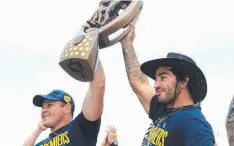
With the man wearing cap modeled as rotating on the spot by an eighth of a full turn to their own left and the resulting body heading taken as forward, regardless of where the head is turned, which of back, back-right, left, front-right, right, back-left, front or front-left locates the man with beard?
front-left

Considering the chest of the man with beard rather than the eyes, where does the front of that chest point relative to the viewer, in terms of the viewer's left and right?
facing the viewer and to the left of the viewer

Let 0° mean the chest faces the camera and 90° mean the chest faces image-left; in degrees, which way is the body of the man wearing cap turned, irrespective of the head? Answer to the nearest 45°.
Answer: approximately 45°

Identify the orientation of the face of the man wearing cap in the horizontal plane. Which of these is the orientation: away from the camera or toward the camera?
toward the camera
